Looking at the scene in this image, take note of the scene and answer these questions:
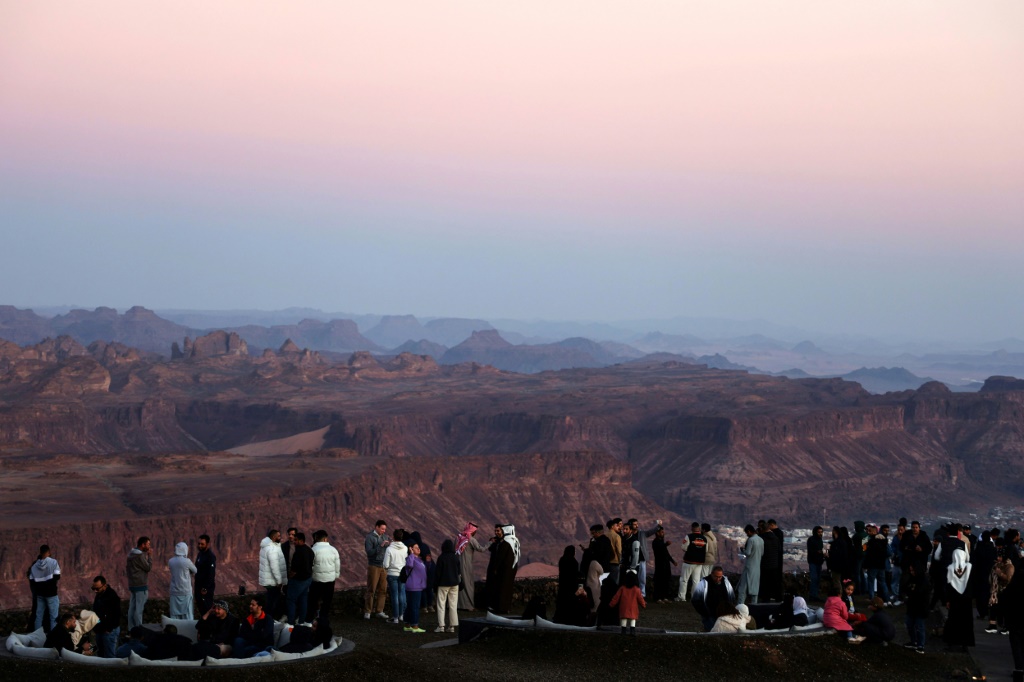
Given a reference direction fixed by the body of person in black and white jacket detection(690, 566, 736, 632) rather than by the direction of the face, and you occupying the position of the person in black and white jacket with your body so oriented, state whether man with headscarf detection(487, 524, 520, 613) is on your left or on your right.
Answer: on your right

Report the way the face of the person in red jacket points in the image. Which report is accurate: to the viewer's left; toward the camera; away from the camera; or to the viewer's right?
away from the camera

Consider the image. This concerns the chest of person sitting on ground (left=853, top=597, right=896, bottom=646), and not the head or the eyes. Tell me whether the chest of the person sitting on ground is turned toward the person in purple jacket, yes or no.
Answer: yes

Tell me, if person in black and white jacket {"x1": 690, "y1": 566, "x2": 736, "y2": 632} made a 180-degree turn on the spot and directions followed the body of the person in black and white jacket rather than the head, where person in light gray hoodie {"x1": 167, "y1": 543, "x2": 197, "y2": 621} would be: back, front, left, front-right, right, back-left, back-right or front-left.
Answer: left

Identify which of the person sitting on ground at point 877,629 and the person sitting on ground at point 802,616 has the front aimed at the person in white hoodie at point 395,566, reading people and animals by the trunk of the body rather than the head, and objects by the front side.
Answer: the person sitting on ground at point 877,629

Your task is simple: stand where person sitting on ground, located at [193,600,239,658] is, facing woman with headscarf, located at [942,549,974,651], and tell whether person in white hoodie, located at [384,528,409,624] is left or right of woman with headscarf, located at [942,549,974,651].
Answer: left

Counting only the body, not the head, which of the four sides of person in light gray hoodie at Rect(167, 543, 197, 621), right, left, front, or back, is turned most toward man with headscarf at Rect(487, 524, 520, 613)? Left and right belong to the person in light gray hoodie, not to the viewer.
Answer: right
